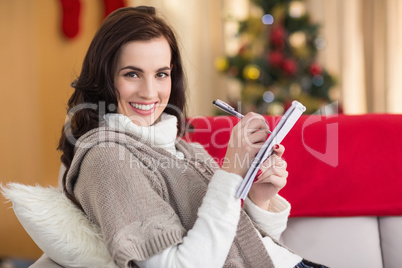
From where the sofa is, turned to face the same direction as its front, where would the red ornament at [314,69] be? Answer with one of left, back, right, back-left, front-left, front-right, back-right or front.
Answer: back

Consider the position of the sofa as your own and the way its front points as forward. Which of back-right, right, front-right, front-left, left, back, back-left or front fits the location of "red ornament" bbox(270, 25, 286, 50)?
back

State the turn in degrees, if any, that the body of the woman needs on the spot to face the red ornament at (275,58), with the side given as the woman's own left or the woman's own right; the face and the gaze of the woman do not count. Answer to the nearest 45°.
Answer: approximately 135° to the woman's own left

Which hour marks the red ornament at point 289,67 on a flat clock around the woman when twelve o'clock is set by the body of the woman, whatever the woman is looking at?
The red ornament is roughly at 8 o'clock from the woman.

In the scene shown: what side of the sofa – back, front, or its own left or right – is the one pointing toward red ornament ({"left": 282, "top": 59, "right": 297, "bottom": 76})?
back

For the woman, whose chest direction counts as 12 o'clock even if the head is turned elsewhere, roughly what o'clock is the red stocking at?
The red stocking is roughly at 7 o'clock from the woman.

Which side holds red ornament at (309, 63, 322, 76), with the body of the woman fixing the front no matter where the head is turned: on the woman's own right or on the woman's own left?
on the woman's own left

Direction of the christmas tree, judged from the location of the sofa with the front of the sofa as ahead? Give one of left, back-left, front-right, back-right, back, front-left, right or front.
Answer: back

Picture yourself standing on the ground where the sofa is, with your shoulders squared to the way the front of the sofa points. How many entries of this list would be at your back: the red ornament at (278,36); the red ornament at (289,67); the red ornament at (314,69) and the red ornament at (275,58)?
4

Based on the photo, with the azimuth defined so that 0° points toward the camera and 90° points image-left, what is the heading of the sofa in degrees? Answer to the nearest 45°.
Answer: approximately 0°
